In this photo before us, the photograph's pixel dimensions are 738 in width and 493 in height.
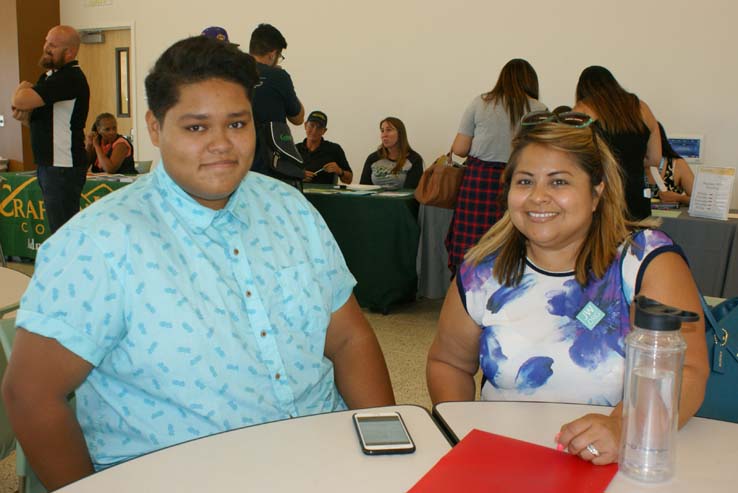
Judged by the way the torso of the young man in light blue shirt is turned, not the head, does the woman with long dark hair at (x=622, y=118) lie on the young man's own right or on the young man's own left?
on the young man's own left

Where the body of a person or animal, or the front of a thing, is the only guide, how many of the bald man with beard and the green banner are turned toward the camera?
1

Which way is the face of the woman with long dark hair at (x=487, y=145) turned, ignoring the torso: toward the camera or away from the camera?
away from the camera

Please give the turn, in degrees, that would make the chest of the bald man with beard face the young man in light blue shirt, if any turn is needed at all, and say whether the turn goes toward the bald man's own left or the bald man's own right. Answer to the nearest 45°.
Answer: approximately 90° to the bald man's own left

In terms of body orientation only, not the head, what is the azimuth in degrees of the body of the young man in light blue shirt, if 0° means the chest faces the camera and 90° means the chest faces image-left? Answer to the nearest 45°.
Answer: approximately 315°
